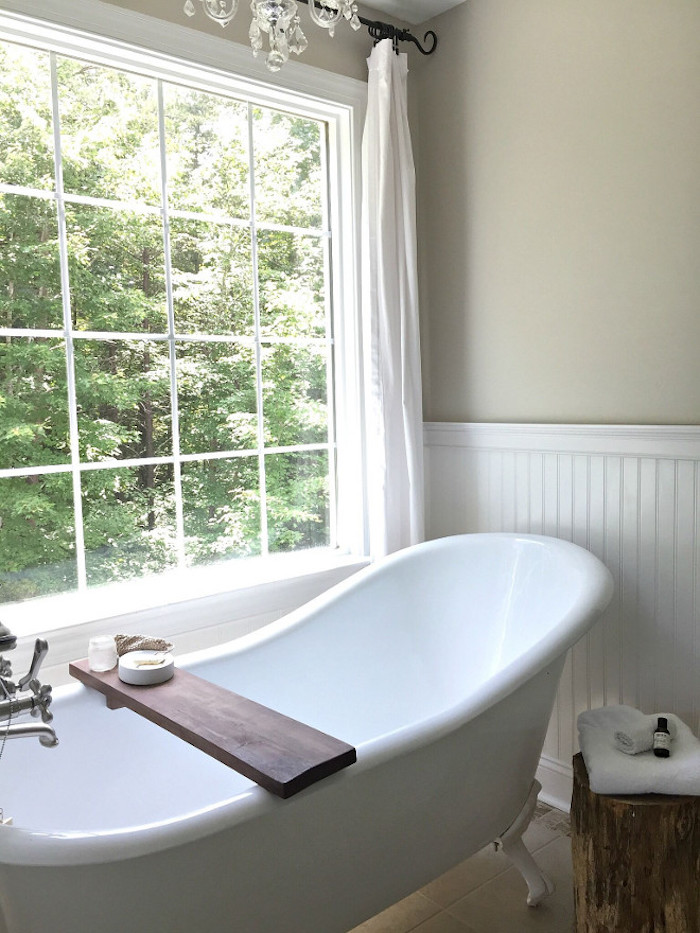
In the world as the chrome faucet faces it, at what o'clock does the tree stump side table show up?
The tree stump side table is roughly at 12 o'clock from the chrome faucet.

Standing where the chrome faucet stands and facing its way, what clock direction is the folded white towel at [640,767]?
The folded white towel is roughly at 12 o'clock from the chrome faucet.

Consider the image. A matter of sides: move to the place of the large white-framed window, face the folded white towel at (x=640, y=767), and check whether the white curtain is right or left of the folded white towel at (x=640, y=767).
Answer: left

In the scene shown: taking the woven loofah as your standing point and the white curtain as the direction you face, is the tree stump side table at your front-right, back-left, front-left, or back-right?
front-right

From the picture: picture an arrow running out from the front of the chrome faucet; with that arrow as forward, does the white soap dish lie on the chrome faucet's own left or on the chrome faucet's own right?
on the chrome faucet's own left

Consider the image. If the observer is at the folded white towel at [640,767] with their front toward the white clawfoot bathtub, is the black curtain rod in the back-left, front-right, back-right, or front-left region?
front-right

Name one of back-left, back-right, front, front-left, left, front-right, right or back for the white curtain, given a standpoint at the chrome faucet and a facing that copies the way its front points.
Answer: front-left

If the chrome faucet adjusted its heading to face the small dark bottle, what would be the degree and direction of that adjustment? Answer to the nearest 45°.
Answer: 0° — it already faces it

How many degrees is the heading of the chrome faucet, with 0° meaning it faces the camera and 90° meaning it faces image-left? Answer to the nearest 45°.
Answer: approximately 270°

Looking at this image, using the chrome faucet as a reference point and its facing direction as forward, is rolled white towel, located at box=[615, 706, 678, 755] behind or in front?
in front
